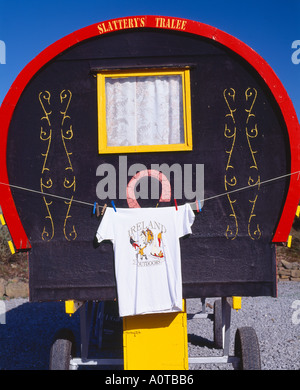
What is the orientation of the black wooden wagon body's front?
away from the camera

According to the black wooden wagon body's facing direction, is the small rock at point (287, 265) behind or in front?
in front

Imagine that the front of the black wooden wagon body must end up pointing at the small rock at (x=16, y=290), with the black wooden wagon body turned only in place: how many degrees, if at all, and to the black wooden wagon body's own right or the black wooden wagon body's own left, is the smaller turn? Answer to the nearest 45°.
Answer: approximately 45° to the black wooden wagon body's own left
